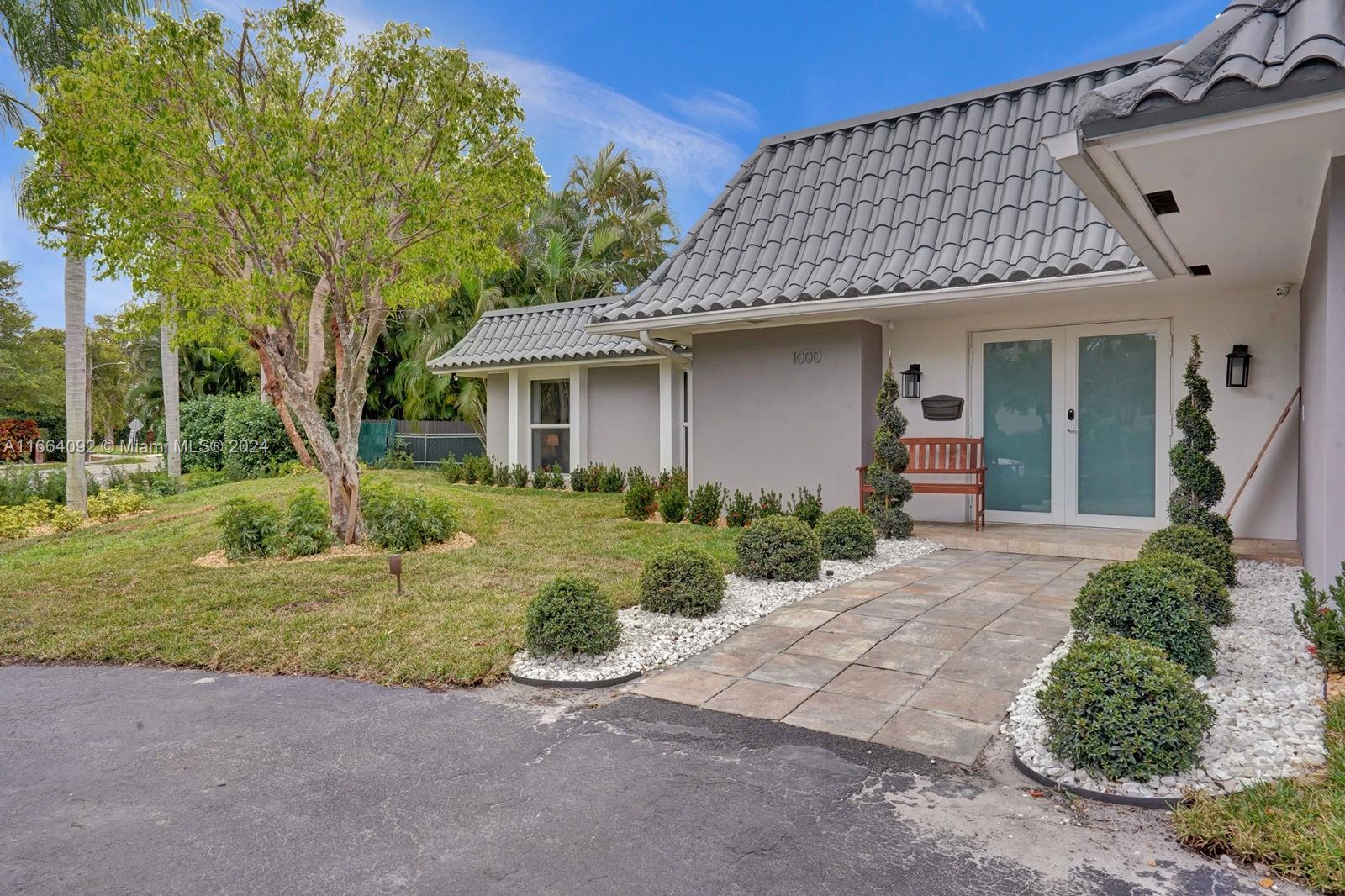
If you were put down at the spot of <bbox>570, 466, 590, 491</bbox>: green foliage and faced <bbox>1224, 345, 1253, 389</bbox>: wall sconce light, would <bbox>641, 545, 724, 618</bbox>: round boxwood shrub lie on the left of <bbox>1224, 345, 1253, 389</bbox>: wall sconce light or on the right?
right

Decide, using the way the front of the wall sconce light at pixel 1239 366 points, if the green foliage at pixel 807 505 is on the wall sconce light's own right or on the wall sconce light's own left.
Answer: on the wall sconce light's own right

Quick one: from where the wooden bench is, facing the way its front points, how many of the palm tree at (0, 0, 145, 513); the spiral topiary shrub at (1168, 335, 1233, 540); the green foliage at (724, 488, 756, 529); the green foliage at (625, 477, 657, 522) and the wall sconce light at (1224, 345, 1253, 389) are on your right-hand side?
3

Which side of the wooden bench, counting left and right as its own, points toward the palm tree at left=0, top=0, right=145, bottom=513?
right

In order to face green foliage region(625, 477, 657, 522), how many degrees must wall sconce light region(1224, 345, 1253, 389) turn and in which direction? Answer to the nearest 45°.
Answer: approximately 90° to its right

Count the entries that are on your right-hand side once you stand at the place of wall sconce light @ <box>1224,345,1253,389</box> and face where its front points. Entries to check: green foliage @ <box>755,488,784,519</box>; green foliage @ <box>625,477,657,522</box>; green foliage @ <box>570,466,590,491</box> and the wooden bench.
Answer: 4

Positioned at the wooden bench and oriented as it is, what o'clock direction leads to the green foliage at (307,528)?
The green foliage is roughly at 2 o'clock from the wooden bench.

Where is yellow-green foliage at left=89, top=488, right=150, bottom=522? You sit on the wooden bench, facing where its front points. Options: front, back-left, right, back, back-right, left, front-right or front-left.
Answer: right

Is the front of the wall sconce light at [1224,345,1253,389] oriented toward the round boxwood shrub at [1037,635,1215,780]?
yes

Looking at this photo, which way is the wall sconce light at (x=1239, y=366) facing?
toward the camera

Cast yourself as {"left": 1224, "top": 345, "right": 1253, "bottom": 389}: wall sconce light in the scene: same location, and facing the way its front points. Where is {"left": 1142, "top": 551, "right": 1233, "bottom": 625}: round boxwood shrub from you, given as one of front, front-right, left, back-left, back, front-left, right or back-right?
front

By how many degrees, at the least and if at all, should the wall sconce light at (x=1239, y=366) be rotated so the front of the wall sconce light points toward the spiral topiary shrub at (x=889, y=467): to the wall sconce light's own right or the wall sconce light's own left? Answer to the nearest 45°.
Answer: approximately 45° to the wall sconce light's own right

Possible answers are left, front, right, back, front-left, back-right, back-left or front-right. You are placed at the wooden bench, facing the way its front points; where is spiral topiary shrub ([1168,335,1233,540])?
front-left

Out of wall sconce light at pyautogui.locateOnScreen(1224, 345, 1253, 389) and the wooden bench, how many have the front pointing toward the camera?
2

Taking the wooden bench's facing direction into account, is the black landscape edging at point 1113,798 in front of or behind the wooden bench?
in front
